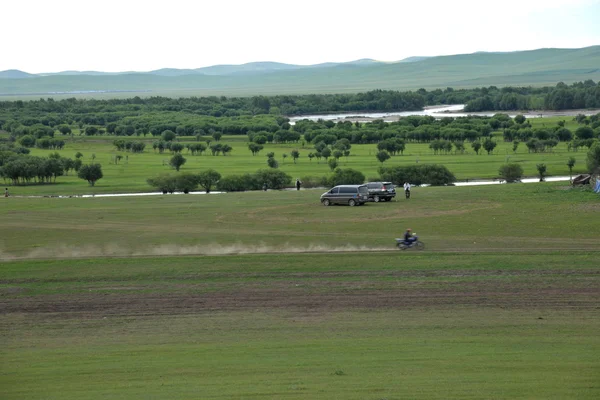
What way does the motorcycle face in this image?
to the viewer's right
